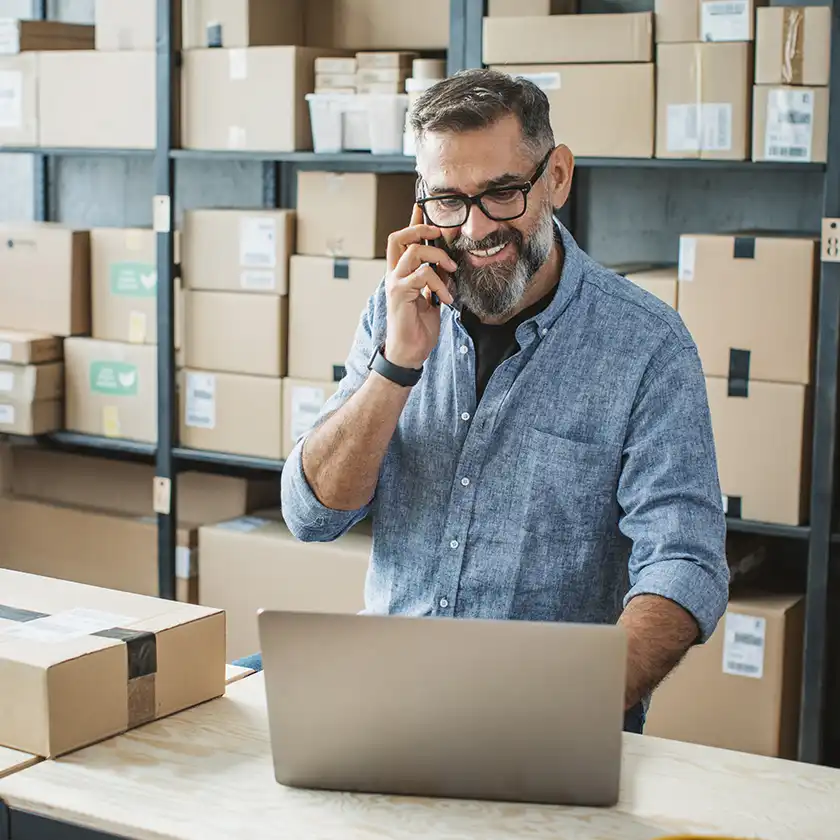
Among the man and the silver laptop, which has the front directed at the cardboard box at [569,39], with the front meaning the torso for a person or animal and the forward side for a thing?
the silver laptop

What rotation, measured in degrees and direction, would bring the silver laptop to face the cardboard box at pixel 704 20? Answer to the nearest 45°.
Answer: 0° — it already faces it

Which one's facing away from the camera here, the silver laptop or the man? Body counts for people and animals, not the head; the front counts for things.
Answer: the silver laptop

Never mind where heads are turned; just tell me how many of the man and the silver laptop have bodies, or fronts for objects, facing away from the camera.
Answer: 1

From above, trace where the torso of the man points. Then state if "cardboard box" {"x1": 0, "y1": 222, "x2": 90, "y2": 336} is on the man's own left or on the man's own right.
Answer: on the man's own right

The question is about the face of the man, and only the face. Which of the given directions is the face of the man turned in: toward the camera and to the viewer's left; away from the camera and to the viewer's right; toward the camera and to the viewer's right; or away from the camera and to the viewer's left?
toward the camera and to the viewer's left

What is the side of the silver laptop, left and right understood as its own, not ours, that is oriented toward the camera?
back

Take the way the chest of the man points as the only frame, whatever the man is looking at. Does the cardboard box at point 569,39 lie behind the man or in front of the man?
behind

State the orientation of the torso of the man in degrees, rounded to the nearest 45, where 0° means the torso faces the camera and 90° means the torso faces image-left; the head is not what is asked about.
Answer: approximately 45°

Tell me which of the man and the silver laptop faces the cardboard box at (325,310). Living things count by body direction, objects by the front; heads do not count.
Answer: the silver laptop

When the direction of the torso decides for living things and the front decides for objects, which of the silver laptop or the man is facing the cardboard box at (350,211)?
the silver laptop
